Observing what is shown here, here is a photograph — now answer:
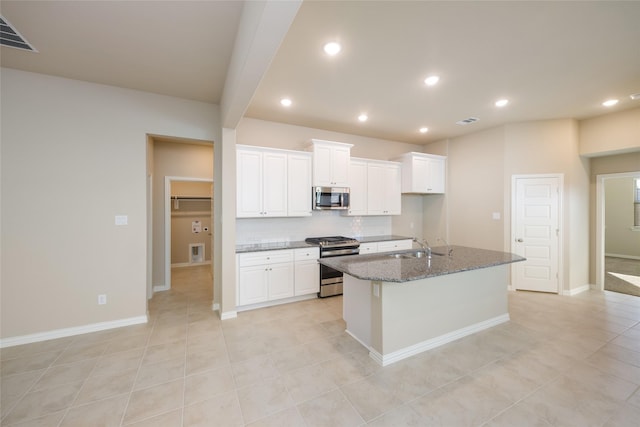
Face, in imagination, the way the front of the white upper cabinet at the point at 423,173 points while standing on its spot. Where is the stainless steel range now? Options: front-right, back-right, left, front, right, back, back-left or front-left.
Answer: right

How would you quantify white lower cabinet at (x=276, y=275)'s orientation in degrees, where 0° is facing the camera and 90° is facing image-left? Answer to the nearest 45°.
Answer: approximately 315°

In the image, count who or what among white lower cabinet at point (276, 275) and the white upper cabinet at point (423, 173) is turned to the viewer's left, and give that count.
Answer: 0

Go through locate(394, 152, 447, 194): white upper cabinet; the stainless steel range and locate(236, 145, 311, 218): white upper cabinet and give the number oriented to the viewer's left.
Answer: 0

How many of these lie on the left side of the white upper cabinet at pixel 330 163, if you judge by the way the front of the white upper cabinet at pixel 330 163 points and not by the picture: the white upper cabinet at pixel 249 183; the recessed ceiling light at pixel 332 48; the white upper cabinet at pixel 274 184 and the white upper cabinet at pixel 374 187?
1

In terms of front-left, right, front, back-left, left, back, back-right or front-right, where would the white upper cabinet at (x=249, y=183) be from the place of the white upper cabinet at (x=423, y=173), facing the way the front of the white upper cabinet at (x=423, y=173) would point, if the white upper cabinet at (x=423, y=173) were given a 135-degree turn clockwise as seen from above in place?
front-left

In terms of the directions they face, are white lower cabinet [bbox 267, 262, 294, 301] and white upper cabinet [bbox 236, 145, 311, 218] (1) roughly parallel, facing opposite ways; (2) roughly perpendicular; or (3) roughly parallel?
roughly parallel

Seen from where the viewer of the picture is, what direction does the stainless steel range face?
facing the viewer and to the right of the viewer

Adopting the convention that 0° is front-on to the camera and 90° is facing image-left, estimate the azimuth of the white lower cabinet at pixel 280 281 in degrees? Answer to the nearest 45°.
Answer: approximately 315°

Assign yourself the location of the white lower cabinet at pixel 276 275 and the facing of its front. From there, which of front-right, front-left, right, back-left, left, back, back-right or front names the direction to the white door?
front-left

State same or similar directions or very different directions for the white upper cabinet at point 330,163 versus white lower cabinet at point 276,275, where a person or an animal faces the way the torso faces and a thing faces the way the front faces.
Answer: same or similar directions
